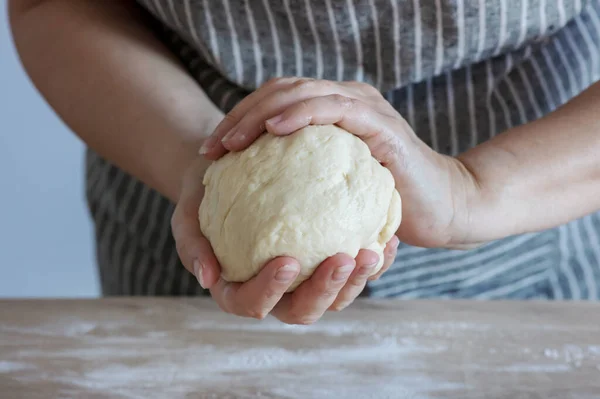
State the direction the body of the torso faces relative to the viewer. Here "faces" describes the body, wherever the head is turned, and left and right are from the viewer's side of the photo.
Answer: facing the viewer

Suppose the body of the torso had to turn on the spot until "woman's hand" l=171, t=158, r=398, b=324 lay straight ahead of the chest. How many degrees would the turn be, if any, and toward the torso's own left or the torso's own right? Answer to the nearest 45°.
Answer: approximately 45° to the torso's own right
